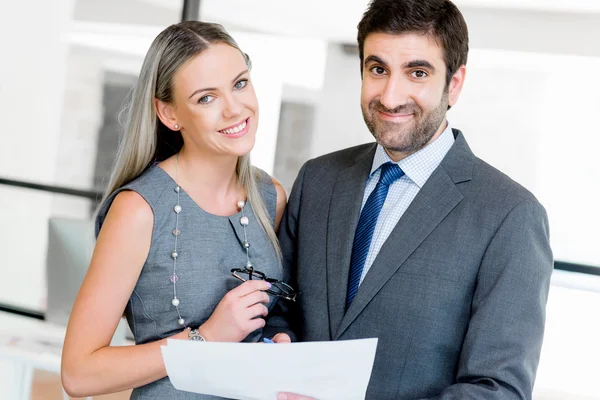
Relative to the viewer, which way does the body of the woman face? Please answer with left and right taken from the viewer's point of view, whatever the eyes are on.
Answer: facing the viewer and to the right of the viewer

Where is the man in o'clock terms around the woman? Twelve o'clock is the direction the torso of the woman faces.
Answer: The man is roughly at 11 o'clock from the woman.

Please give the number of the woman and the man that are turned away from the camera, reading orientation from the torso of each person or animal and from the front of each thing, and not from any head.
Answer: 0

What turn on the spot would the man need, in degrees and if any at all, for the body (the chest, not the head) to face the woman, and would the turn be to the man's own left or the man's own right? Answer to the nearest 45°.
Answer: approximately 45° to the man's own right

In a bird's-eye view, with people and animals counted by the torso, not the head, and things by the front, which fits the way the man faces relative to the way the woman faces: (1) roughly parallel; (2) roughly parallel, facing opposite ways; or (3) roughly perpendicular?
roughly perpendicular

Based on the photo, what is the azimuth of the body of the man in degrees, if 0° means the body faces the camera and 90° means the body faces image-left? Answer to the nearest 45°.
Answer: approximately 45°
